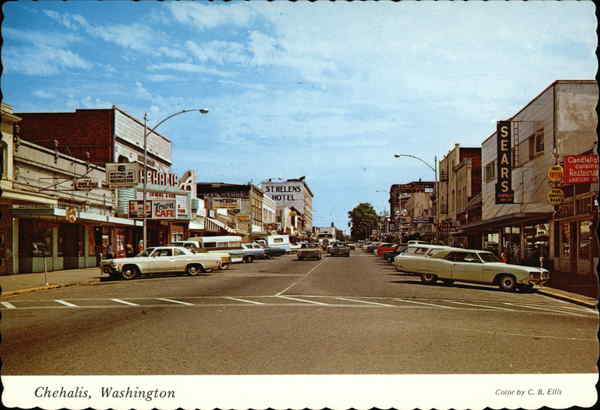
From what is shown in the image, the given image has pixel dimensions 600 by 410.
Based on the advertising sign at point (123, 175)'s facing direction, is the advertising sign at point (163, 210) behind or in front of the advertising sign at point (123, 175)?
behind

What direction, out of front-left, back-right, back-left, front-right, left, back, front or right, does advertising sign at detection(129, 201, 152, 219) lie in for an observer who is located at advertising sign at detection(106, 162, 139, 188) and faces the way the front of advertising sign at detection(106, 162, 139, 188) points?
back

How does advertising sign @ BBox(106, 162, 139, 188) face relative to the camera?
toward the camera

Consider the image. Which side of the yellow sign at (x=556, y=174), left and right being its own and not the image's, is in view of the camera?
front

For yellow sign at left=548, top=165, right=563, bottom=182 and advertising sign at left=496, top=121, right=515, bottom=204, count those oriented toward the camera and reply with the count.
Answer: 2

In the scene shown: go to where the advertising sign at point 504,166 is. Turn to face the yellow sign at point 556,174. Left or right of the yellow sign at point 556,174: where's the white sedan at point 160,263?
right

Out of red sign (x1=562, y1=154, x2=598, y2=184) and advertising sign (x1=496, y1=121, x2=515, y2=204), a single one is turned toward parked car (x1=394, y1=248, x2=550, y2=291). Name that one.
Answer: the advertising sign

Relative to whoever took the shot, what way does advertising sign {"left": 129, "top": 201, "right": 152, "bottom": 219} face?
facing the viewer

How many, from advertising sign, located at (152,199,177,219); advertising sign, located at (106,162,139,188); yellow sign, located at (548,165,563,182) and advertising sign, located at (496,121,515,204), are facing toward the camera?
4

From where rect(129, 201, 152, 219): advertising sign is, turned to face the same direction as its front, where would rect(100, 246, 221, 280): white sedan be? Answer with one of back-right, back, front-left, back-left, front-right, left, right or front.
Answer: front

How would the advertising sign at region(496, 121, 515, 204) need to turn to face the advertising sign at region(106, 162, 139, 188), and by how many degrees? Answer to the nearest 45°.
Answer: approximately 90° to its right

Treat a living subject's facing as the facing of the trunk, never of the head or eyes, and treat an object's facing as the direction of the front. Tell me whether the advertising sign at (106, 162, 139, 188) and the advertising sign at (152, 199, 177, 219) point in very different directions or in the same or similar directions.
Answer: same or similar directions
